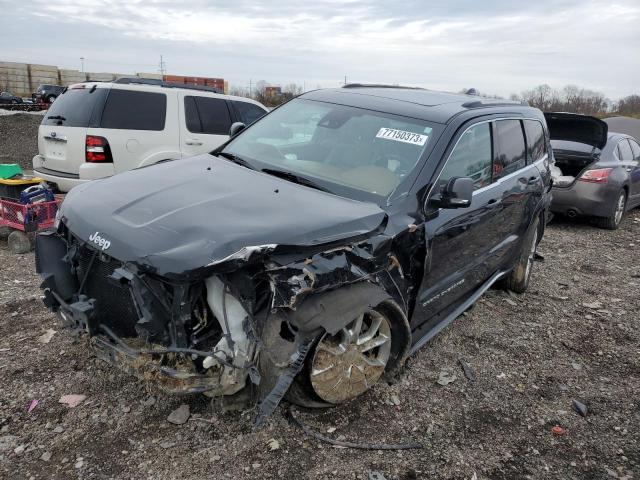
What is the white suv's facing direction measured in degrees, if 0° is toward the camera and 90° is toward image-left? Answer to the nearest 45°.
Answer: approximately 225°

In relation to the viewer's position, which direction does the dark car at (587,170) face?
facing away from the viewer and to the right of the viewer

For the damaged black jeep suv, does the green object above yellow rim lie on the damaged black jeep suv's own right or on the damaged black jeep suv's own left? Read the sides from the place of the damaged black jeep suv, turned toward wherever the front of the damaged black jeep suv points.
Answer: on the damaged black jeep suv's own right

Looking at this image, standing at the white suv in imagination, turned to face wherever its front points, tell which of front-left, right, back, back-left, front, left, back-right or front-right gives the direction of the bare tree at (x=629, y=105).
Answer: front

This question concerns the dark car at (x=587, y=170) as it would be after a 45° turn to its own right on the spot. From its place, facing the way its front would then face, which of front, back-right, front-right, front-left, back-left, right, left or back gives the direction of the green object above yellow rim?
back-right

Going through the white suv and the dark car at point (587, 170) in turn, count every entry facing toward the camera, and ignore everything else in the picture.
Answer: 0

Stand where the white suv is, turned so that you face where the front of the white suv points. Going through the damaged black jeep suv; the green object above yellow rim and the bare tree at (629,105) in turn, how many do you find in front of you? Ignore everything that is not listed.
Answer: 1

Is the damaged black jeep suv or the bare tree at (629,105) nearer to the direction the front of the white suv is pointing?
the bare tree

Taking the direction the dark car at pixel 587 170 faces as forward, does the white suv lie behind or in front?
behind

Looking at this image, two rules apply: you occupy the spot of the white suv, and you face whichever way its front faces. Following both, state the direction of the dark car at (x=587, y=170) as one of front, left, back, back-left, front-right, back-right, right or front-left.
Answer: front-right
